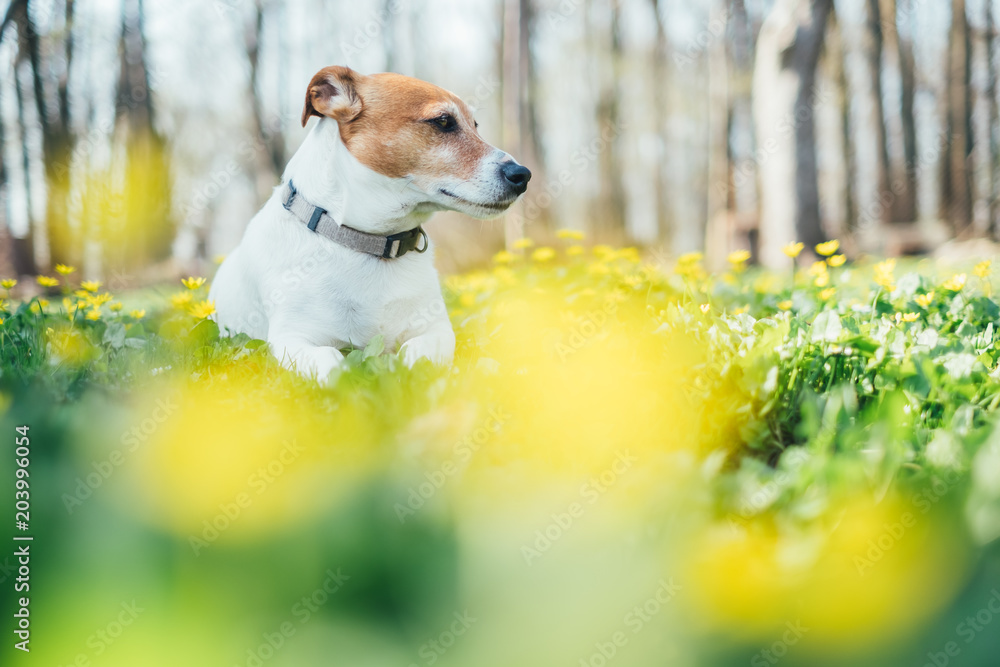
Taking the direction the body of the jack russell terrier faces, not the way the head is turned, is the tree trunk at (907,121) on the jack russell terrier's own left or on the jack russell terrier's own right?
on the jack russell terrier's own left

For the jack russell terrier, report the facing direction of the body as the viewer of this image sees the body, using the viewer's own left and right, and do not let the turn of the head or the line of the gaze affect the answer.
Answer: facing the viewer and to the right of the viewer

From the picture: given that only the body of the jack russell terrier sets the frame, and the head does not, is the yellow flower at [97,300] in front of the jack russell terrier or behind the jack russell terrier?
behind

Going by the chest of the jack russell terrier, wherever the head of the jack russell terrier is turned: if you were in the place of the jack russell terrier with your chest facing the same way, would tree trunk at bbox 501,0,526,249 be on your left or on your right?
on your left

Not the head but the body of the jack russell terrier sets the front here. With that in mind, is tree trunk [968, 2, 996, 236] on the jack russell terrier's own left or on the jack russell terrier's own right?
on the jack russell terrier's own left

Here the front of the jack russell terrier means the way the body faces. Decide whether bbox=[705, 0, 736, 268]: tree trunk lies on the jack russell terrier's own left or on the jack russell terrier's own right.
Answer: on the jack russell terrier's own left

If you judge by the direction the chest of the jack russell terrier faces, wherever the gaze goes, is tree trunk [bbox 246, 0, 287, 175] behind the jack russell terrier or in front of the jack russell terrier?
behind
